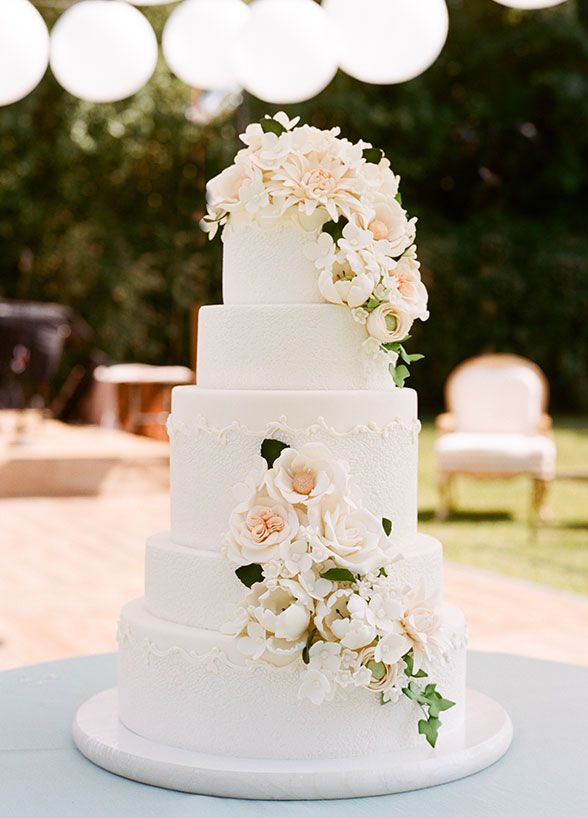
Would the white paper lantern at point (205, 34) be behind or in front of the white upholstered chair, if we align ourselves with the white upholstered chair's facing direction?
in front

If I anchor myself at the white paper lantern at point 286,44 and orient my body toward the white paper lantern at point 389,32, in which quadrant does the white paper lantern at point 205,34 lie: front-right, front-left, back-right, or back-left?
back-left

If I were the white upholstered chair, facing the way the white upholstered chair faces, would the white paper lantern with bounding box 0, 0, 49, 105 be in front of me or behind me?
in front

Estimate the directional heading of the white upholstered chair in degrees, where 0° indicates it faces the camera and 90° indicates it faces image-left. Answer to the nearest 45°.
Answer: approximately 0°

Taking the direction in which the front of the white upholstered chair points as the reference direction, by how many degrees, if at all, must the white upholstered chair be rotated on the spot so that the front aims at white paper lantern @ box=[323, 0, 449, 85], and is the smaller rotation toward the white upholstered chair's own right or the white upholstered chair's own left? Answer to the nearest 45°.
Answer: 0° — it already faces it
